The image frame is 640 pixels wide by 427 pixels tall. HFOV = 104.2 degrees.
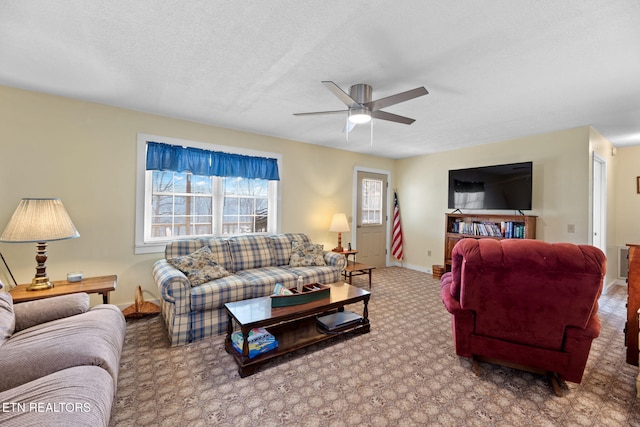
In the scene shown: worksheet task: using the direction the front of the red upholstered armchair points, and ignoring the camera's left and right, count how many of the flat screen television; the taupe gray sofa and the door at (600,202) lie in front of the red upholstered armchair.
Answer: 2

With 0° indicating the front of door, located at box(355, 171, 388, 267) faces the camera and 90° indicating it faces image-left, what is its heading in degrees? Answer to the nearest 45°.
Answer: approximately 315°

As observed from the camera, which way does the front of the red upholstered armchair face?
facing away from the viewer

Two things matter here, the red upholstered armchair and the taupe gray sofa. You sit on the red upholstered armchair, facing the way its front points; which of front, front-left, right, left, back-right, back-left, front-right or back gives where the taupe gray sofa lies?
back-left

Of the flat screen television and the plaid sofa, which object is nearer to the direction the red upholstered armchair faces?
the flat screen television

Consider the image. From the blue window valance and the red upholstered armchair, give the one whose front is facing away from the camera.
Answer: the red upholstered armchair

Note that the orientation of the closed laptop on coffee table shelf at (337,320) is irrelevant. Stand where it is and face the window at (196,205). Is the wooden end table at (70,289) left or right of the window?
left

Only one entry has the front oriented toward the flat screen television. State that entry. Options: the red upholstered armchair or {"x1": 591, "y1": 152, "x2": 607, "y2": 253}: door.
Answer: the red upholstered armchair

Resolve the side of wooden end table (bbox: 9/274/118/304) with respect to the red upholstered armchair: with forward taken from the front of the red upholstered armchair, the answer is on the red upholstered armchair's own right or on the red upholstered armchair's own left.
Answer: on the red upholstered armchair's own left
